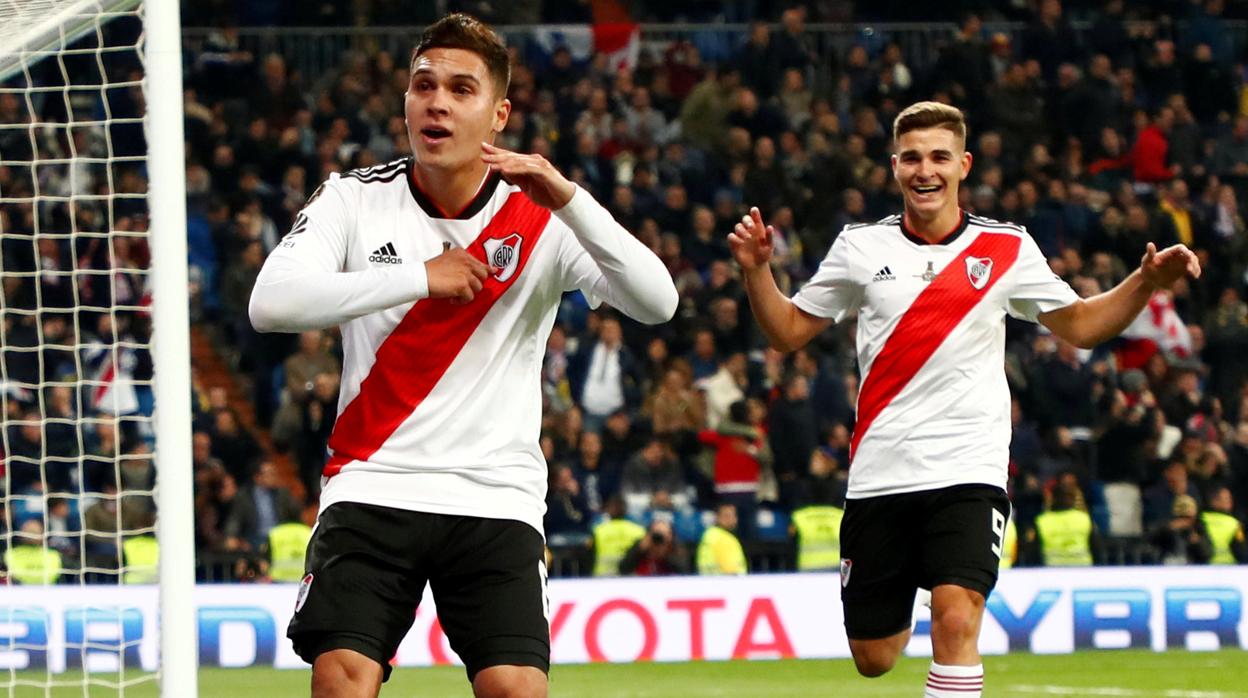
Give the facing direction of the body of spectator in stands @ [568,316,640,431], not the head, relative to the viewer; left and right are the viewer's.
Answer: facing the viewer

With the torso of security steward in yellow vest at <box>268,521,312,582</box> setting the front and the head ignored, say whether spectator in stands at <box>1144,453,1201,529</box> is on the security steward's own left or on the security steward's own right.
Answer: on the security steward's own right

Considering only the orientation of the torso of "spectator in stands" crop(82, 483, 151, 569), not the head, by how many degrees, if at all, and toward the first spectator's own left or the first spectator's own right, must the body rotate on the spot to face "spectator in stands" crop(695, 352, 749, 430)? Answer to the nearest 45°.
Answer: approximately 90° to the first spectator's own left

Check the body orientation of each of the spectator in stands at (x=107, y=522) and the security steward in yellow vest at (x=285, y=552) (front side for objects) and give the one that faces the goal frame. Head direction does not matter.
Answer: the spectator in stands

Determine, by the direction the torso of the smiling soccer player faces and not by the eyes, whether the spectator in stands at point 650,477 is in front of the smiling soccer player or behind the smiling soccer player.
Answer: behind

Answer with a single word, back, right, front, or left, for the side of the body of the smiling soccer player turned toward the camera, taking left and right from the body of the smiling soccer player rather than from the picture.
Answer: front

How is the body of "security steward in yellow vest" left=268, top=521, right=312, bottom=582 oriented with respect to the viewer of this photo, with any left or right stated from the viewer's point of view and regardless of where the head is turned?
facing away from the viewer

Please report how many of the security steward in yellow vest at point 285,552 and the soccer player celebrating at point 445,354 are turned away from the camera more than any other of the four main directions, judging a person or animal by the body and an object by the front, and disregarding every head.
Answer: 1

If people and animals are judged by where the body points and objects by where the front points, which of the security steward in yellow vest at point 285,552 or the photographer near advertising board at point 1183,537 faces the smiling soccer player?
the photographer near advertising board

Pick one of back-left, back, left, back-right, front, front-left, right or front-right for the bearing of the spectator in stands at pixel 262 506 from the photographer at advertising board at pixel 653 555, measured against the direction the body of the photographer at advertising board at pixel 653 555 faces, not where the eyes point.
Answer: right

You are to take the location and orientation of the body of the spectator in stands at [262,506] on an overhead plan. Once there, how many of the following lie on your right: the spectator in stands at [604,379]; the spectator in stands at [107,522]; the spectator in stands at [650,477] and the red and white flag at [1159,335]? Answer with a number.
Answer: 1
